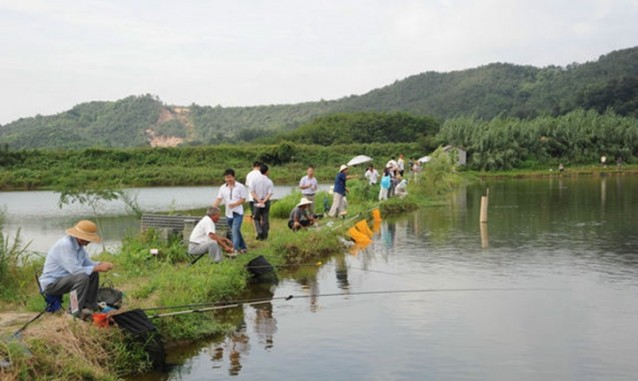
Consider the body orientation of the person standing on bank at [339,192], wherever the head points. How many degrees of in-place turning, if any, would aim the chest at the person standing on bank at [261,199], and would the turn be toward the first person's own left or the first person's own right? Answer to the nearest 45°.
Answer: approximately 90° to the first person's own right

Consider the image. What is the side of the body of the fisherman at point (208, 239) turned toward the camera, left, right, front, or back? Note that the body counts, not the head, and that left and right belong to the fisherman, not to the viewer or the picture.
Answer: right

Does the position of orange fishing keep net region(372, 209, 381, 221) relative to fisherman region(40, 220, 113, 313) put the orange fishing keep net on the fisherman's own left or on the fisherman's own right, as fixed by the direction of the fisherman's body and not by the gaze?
on the fisherman's own left

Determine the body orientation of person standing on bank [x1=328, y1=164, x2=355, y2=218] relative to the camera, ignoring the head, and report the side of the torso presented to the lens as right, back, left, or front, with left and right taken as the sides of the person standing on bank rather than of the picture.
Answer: right

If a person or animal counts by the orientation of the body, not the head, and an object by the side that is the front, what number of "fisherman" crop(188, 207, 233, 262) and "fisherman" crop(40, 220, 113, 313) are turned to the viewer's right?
2

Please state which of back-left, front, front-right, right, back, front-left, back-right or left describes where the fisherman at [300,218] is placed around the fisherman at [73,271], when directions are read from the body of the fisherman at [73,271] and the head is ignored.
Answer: front-left

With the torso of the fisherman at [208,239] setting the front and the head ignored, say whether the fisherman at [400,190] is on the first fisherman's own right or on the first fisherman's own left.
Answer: on the first fisherman's own left

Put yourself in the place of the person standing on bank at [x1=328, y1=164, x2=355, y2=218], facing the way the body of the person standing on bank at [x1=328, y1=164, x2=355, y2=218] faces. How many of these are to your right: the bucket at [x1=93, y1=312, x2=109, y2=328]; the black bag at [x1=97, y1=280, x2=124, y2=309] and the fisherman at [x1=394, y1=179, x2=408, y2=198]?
2

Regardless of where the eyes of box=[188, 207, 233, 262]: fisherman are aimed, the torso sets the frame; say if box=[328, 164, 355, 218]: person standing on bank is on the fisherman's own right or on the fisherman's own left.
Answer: on the fisherman's own left

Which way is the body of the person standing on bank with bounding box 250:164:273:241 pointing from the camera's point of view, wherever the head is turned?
away from the camera

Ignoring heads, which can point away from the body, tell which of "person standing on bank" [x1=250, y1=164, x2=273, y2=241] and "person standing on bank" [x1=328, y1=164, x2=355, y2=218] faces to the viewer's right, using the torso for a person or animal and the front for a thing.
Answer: "person standing on bank" [x1=328, y1=164, x2=355, y2=218]

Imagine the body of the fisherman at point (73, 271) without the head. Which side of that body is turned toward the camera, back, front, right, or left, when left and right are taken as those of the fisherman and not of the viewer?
right

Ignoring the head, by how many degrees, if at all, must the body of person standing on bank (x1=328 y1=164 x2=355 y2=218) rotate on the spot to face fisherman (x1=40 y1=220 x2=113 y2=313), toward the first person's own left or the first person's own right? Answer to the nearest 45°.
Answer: approximately 90° to the first person's own right
